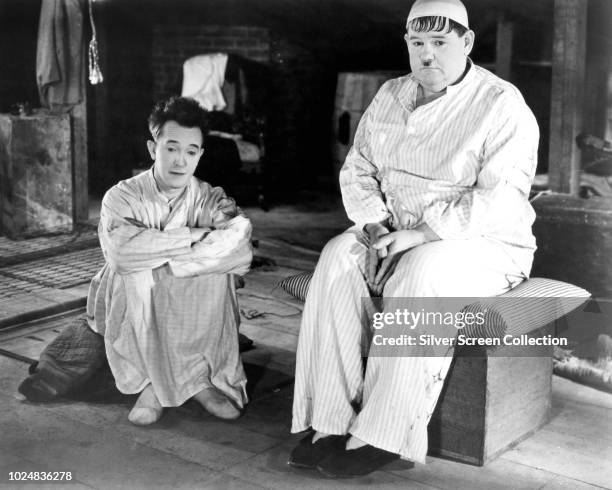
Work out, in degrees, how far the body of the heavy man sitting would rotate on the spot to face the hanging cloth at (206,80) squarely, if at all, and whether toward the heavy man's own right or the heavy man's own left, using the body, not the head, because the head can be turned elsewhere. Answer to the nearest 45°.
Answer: approximately 135° to the heavy man's own right

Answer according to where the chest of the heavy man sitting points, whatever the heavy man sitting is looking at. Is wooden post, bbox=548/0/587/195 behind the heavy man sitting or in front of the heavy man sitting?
behind

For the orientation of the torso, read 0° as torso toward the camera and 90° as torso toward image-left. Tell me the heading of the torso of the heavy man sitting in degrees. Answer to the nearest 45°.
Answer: approximately 45°

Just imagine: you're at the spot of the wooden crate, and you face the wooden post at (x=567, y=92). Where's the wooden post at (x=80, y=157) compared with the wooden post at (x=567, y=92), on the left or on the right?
left

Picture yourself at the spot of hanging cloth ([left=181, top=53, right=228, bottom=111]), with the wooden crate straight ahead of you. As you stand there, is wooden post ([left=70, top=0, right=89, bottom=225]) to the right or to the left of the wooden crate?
right

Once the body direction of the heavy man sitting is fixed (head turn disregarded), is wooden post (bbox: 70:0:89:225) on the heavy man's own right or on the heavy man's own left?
on the heavy man's own right

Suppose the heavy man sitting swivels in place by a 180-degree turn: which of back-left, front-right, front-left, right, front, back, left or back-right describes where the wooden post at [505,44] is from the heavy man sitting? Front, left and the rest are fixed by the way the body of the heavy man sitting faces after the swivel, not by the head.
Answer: front-left

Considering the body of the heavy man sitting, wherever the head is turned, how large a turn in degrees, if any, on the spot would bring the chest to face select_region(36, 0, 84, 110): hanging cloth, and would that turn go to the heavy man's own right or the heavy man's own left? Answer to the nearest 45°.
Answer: approximately 90° to the heavy man's own right
